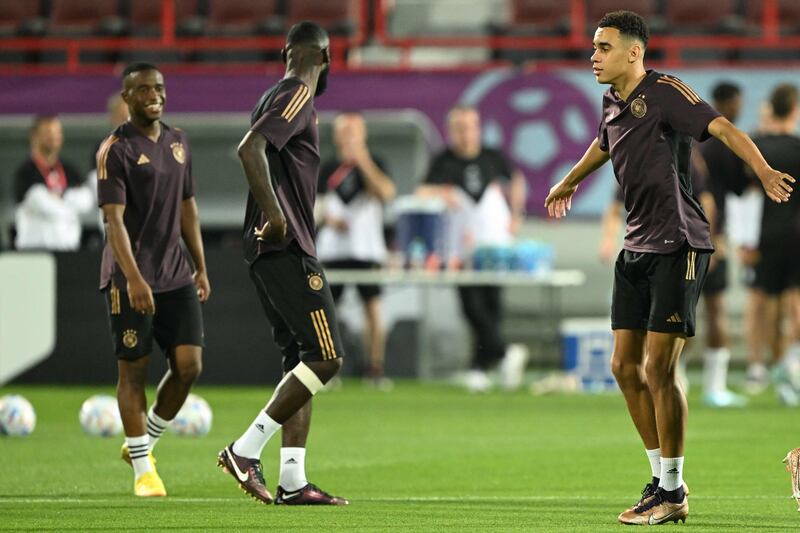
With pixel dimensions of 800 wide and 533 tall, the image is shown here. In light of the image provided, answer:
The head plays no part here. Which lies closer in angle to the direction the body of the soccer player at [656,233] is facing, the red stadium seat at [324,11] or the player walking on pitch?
the player walking on pitch

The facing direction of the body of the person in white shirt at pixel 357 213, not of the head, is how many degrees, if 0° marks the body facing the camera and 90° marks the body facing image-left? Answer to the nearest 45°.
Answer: approximately 0°

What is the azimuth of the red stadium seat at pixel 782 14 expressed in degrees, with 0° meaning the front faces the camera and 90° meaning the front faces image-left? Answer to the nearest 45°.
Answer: approximately 0°

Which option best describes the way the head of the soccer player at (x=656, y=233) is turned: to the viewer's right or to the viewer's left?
to the viewer's left

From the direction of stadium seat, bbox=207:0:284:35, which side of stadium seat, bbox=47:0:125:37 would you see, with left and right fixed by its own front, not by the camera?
left
